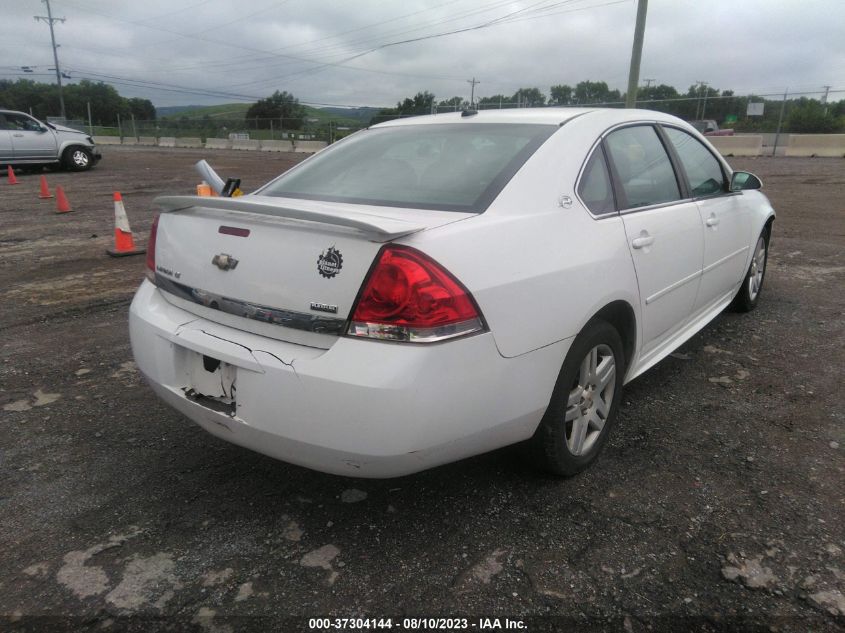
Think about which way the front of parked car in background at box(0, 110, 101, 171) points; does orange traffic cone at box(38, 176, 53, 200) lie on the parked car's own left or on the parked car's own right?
on the parked car's own right

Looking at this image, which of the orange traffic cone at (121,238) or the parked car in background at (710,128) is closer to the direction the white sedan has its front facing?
the parked car in background

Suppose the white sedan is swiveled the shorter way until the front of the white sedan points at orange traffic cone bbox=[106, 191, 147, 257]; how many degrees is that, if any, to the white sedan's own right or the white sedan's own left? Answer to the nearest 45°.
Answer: approximately 90° to the white sedan's own left

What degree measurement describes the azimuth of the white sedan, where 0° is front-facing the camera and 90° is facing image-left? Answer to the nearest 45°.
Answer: approximately 225°

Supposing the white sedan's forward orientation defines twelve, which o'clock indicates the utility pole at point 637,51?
The utility pole is roughly at 11 o'clock from the white sedan.

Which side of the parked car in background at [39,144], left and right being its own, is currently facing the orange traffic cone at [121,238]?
right

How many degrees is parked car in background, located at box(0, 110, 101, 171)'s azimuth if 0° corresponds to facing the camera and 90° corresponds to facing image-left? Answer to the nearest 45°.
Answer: approximately 270°

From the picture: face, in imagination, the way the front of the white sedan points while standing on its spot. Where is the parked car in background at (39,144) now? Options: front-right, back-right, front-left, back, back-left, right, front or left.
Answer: left

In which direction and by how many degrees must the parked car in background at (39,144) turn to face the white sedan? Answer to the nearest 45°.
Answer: approximately 90° to its right
